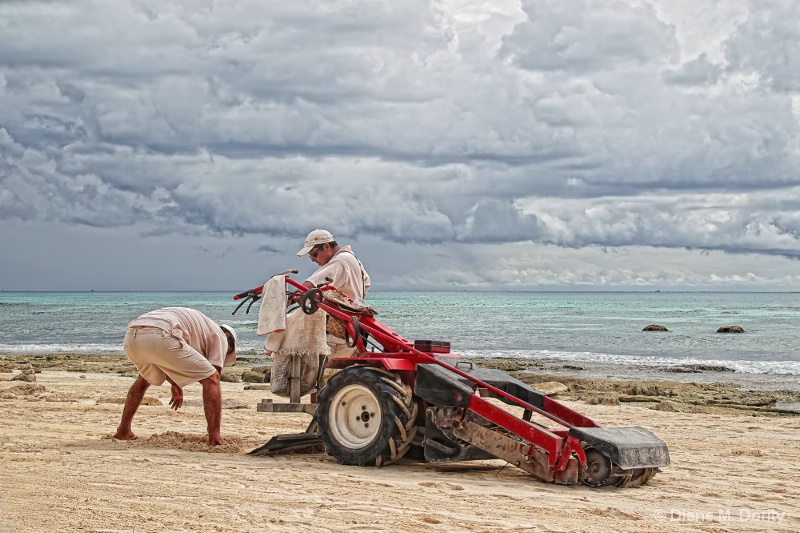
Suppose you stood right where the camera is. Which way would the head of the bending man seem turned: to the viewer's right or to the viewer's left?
to the viewer's right

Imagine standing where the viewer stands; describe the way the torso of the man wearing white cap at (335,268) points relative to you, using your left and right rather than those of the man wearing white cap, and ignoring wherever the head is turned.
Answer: facing to the left of the viewer

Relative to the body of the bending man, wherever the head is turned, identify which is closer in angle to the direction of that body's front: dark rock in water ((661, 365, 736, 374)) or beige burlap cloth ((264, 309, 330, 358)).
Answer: the dark rock in water

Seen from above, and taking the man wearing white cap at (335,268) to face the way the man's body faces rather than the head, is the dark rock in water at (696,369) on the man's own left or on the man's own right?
on the man's own right

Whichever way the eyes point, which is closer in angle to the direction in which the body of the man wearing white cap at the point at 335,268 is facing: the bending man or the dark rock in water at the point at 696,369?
the bending man

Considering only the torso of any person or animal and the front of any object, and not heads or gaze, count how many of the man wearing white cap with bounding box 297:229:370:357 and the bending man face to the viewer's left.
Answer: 1

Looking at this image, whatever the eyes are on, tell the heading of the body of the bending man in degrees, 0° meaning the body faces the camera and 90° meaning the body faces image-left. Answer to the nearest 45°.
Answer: approximately 225°

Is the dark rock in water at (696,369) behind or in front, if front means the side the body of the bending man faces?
in front
